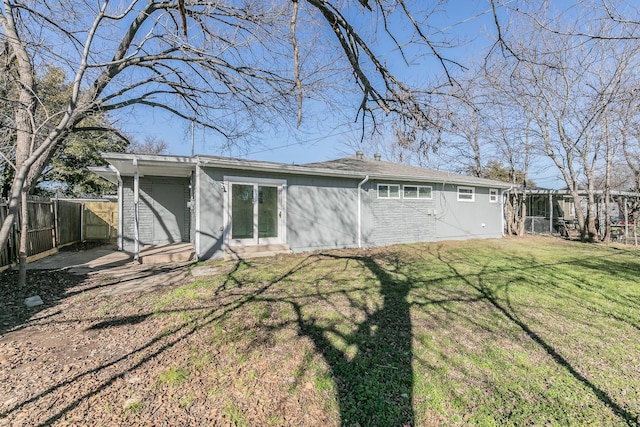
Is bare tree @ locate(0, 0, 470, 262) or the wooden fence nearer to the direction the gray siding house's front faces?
the bare tree

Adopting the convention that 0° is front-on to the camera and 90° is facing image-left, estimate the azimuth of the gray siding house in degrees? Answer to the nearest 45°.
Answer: approximately 135°

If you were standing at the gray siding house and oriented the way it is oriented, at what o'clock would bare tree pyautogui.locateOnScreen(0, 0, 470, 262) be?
The bare tree is roughly at 2 o'clock from the gray siding house.
